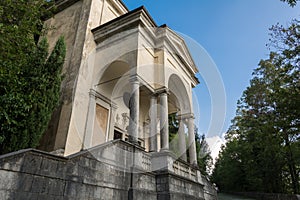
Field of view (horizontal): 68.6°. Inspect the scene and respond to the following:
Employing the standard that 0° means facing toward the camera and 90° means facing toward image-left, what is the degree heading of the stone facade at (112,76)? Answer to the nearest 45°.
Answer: approximately 315°

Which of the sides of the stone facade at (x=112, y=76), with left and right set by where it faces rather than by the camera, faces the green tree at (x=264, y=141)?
left
